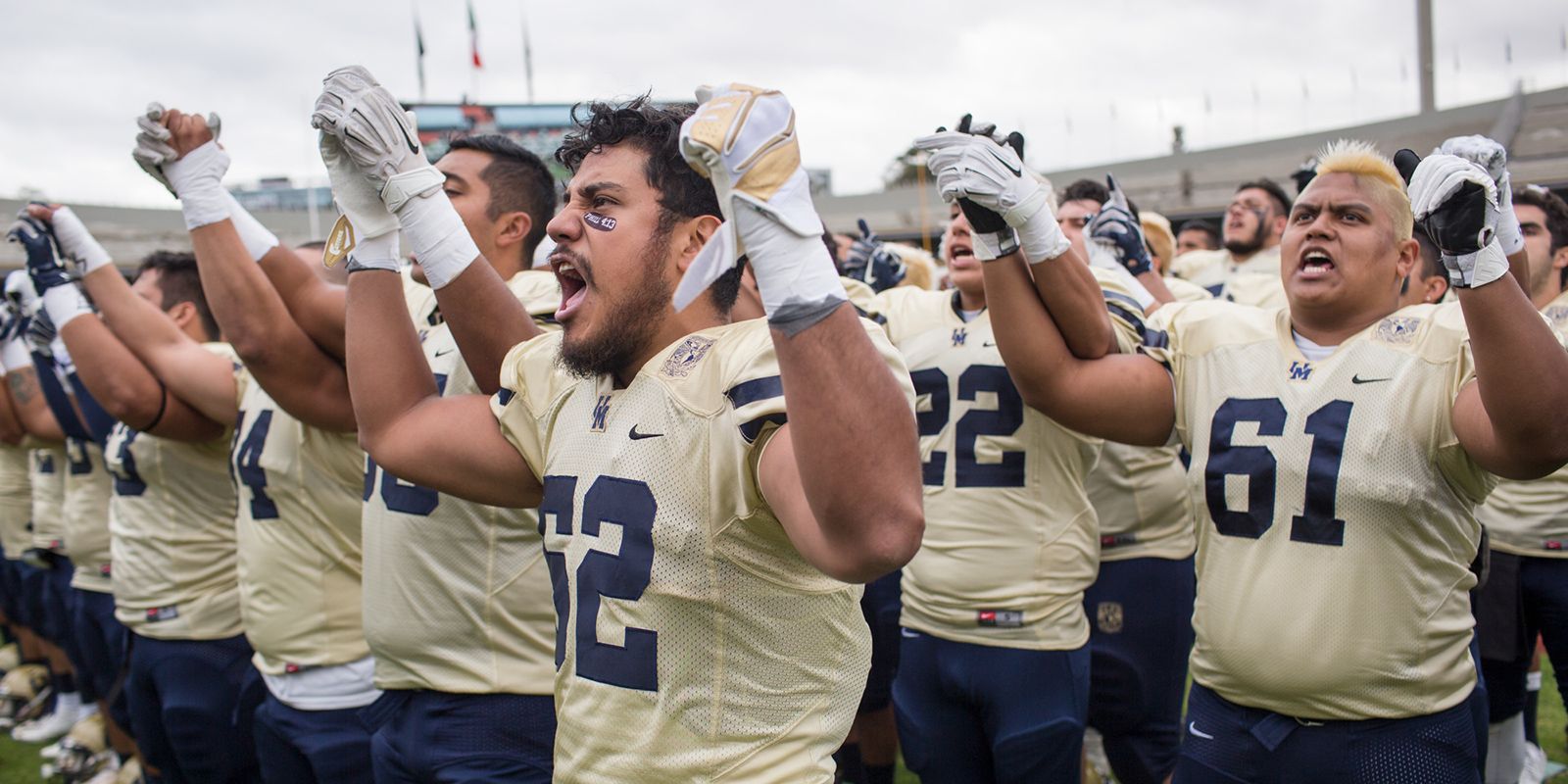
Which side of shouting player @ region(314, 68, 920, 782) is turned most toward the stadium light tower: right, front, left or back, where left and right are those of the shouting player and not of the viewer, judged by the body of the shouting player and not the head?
back

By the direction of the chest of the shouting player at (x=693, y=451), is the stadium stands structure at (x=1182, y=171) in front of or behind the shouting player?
behind

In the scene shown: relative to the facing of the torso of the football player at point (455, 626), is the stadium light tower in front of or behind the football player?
behind

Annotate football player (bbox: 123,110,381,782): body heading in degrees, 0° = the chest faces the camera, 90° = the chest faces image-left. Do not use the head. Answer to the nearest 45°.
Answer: approximately 45°

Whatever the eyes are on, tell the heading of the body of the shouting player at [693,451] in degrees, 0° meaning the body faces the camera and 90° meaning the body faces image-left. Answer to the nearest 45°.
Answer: approximately 45°

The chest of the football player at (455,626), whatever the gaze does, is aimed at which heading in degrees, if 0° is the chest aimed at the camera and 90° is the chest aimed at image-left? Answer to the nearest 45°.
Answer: approximately 45°
